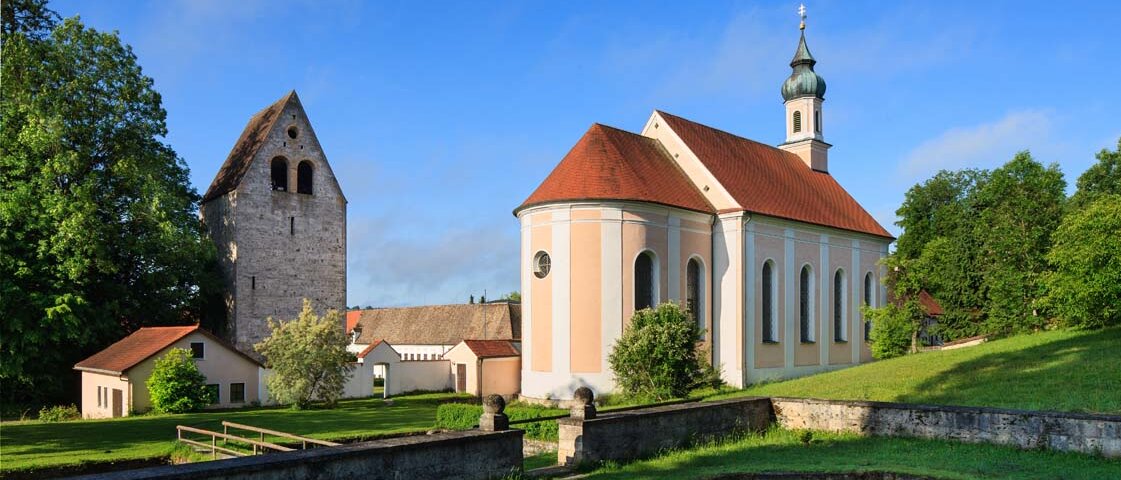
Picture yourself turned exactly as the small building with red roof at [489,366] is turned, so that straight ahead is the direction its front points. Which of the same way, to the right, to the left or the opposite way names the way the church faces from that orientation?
the opposite way

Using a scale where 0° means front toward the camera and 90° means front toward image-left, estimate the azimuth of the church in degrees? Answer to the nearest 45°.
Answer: approximately 225°

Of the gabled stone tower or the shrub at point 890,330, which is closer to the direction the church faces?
the shrub

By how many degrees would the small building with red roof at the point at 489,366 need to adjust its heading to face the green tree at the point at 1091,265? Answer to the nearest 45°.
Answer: approximately 90° to its left

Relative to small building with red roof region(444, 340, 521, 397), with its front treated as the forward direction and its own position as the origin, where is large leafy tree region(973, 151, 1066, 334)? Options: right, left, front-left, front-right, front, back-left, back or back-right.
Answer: back-left

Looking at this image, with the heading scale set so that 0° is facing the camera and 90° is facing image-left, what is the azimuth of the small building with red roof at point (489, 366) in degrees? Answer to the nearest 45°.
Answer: approximately 45°
